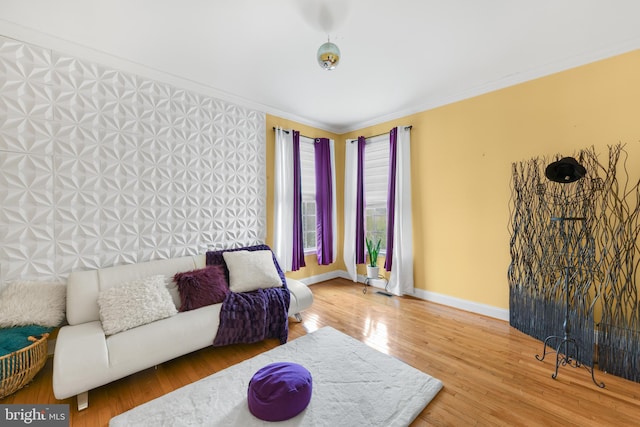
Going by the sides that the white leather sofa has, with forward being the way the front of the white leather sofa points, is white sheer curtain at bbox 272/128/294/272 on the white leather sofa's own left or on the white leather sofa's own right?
on the white leather sofa's own left

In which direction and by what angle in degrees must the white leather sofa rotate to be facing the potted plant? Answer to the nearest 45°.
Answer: approximately 45° to its left

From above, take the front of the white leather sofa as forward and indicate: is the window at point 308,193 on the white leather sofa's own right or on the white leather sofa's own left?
on the white leather sofa's own left

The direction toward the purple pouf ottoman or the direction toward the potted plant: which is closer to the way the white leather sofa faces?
the purple pouf ottoman

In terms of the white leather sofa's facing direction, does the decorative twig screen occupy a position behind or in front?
in front

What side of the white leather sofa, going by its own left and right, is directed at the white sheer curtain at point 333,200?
left

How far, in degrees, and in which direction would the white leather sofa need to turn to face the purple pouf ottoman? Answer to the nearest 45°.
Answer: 0° — it already faces it

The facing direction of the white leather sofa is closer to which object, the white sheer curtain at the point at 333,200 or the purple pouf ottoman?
the purple pouf ottoman

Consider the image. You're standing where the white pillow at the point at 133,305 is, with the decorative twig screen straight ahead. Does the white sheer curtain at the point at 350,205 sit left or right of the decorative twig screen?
left

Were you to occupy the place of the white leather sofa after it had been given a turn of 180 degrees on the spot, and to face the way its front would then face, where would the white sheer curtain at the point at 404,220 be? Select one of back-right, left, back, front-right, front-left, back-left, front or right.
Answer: back-right

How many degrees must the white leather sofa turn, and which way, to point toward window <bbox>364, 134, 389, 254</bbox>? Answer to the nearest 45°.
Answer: approximately 45° to its left

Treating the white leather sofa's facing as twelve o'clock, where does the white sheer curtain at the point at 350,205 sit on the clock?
The white sheer curtain is roughly at 10 o'clock from the white leather sofa.

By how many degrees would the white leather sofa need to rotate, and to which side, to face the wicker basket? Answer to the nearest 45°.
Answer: approximately 135° to its right
